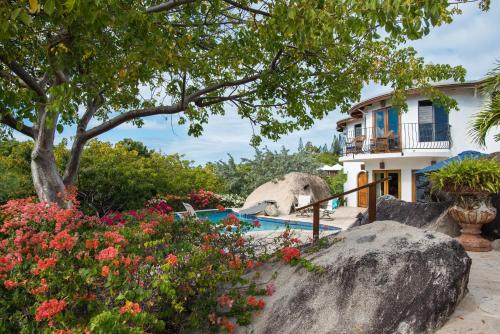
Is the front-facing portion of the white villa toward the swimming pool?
yes

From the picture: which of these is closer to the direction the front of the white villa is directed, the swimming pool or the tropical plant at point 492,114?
the swimming pool

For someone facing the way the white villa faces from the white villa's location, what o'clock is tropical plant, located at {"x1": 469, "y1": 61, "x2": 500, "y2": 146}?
The tropical plant is roughly at 10 o'clock from the white villa.

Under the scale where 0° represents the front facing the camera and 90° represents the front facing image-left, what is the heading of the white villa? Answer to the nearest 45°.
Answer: approximately 45°

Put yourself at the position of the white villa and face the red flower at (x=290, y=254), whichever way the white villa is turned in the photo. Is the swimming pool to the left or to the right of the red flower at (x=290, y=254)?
right

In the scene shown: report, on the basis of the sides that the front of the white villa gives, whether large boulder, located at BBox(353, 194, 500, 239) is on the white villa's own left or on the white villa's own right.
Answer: on the white villa's own left

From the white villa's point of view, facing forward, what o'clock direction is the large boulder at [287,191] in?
The large boulder is roughly at 1 o'clock from the white villa.

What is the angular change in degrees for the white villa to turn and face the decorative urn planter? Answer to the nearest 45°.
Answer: approximately 45° to its left

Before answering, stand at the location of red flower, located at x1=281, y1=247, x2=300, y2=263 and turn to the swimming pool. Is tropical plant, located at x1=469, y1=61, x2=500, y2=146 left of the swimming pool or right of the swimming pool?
right
